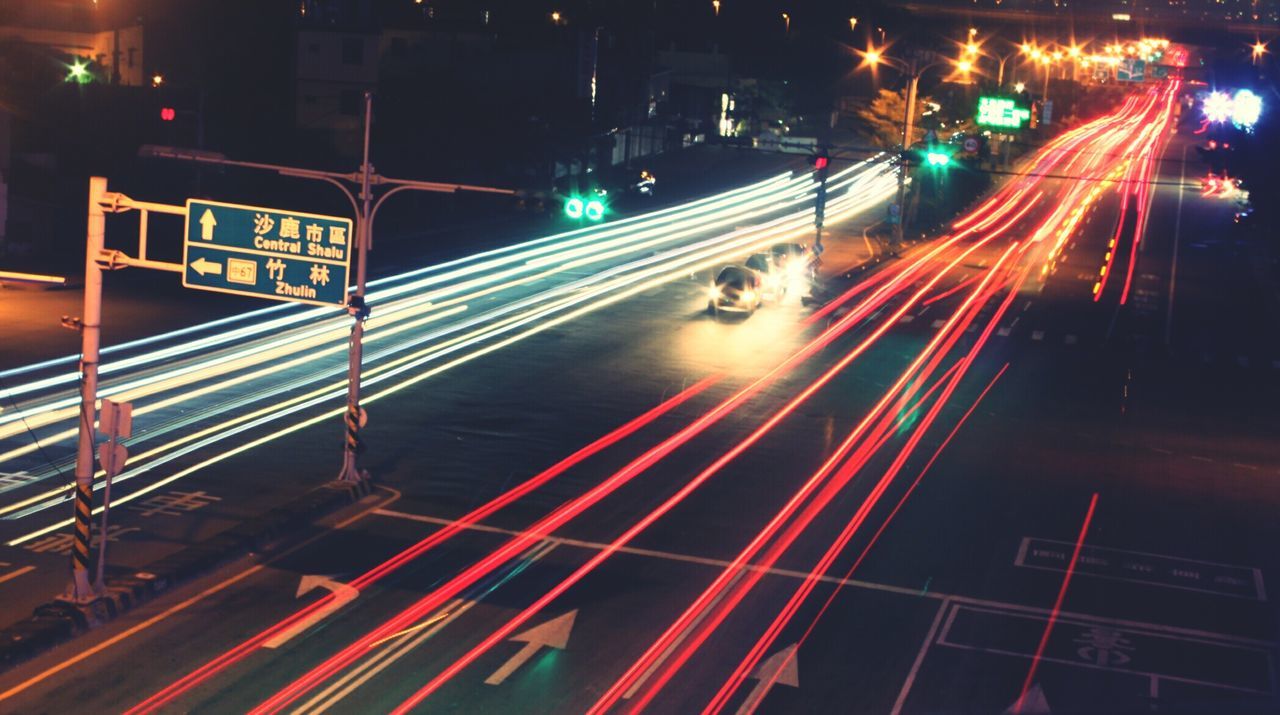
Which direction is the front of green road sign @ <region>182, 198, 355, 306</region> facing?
toward the camera

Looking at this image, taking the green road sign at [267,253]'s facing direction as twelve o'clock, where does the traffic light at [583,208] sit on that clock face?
The traffic light is roughly at 7 o'clock from the green road sign.

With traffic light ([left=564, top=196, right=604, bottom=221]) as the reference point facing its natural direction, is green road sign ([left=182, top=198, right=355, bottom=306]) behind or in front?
in front

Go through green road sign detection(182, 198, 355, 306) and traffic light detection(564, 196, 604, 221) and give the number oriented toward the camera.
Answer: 2

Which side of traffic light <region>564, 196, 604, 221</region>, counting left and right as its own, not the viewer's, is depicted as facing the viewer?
front

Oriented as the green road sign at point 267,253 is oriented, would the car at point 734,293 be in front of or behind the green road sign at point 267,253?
behind
